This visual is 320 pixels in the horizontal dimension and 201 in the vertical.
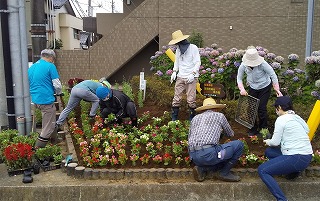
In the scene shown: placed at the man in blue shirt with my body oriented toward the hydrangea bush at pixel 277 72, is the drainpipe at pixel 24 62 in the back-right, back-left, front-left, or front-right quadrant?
back-left

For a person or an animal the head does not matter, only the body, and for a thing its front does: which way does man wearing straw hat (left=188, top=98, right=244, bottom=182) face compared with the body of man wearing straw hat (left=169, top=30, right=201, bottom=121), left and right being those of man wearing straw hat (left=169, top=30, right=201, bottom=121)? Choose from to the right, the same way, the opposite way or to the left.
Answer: the opposite way

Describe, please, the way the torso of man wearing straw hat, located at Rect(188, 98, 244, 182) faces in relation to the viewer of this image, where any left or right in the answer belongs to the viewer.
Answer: facing away from the viewer and to the right of the viewer

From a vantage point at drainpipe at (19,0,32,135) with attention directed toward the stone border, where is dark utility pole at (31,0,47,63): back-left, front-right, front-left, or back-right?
back-left

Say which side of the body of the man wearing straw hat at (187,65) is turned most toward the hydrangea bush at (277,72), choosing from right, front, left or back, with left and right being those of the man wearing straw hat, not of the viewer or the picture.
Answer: back

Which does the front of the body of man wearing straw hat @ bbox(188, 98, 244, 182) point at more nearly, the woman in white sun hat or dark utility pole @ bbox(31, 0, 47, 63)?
the woman in white sun hat

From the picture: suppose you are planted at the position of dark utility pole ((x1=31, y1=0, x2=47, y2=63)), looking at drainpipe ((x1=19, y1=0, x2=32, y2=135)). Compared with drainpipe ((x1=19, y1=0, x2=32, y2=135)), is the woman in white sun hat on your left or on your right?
left

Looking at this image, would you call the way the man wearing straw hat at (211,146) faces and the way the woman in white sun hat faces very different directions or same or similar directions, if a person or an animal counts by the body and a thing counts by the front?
very different directions

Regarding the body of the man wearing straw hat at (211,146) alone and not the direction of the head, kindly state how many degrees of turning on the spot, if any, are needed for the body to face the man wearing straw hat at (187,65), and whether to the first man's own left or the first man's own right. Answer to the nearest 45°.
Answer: approximately 45° to the first man's own left

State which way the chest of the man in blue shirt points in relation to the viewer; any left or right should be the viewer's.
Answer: facing away from the viewer and to the right of the viewer
